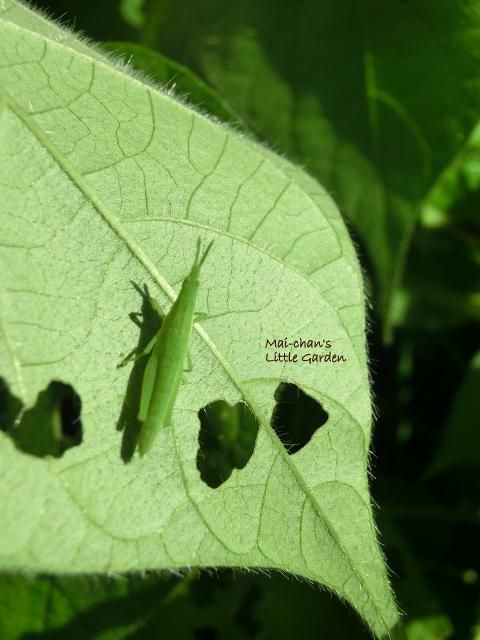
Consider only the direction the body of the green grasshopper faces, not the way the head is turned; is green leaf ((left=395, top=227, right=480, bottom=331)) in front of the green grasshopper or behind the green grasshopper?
in front

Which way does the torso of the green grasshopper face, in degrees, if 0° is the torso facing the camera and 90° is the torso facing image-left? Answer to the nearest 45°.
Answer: approximately 180°

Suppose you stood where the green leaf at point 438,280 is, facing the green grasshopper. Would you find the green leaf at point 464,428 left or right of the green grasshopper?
left

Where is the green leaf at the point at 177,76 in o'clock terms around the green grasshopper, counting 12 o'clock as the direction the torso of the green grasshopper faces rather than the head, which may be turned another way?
The green leaf is roughly at 11 o'clock from the green grasshopper.

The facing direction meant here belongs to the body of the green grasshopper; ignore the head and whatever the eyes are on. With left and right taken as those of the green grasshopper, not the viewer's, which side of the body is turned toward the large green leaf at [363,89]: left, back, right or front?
front

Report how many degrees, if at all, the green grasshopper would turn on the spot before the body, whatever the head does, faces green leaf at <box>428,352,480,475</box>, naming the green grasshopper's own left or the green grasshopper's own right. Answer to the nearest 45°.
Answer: approximately 45° to the green grasshopper's own right
